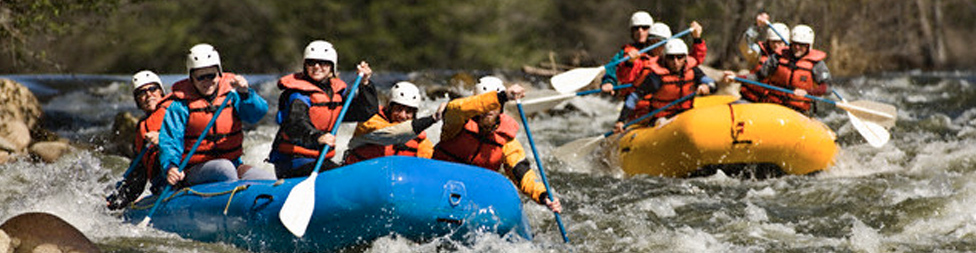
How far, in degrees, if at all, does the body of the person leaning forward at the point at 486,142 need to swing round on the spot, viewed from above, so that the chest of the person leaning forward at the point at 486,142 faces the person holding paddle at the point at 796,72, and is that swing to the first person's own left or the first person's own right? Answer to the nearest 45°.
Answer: approximately 135° to the first person's own left

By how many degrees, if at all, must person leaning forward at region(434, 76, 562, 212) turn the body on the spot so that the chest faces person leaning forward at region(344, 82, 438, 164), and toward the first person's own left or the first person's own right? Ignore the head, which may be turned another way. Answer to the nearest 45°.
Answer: approximately 90° to the first person's own right

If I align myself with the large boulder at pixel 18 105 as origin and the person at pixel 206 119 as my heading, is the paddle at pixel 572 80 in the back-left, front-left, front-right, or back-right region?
front-left

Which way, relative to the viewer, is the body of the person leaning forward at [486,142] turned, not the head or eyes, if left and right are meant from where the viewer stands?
facing the viewer

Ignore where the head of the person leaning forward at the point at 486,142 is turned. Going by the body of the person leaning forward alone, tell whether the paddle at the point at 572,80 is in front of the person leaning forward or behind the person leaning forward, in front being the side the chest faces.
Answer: behind

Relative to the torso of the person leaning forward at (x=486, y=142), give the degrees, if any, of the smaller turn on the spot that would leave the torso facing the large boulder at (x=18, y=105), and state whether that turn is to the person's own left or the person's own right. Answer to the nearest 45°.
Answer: approximately 135° to the person's own right

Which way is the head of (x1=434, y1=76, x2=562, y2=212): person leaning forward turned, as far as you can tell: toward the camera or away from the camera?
toward the camera

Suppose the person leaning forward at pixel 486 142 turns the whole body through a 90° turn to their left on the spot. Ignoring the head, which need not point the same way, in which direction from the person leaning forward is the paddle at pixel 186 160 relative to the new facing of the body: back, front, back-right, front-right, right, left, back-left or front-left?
back
